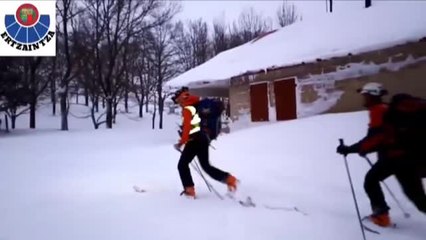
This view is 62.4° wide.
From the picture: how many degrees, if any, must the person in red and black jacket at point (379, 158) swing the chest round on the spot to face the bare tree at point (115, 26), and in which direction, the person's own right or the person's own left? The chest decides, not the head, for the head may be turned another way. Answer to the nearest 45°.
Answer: approximately 45° to the person's own right

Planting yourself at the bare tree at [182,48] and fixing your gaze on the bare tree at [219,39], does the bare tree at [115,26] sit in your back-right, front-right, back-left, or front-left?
back-right

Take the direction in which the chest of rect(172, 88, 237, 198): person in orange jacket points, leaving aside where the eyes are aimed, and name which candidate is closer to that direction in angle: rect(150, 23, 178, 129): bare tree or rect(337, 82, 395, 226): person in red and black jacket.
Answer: the bare tree

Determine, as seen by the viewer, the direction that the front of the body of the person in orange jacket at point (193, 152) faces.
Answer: to the viewer's left

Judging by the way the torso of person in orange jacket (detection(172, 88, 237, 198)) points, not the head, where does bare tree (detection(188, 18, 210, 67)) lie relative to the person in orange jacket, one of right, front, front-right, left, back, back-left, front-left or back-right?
right

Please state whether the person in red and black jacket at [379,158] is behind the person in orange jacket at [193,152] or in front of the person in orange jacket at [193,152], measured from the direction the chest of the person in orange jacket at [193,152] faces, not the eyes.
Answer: behind

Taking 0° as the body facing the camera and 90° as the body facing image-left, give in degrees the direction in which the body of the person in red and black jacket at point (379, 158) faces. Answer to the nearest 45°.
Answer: approximately 90°

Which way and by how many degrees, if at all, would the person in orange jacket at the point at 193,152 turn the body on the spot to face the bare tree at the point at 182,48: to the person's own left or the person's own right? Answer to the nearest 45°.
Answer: approximately 90° to the person's own right

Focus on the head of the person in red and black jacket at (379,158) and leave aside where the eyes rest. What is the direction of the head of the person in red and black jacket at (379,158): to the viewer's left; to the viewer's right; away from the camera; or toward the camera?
to the viewer's left

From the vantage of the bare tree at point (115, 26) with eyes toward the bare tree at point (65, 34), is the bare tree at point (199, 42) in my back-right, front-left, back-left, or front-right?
back-right
